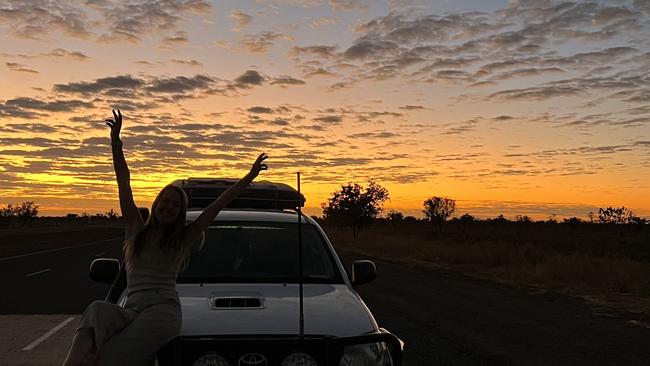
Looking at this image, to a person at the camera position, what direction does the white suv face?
facing the viewer
